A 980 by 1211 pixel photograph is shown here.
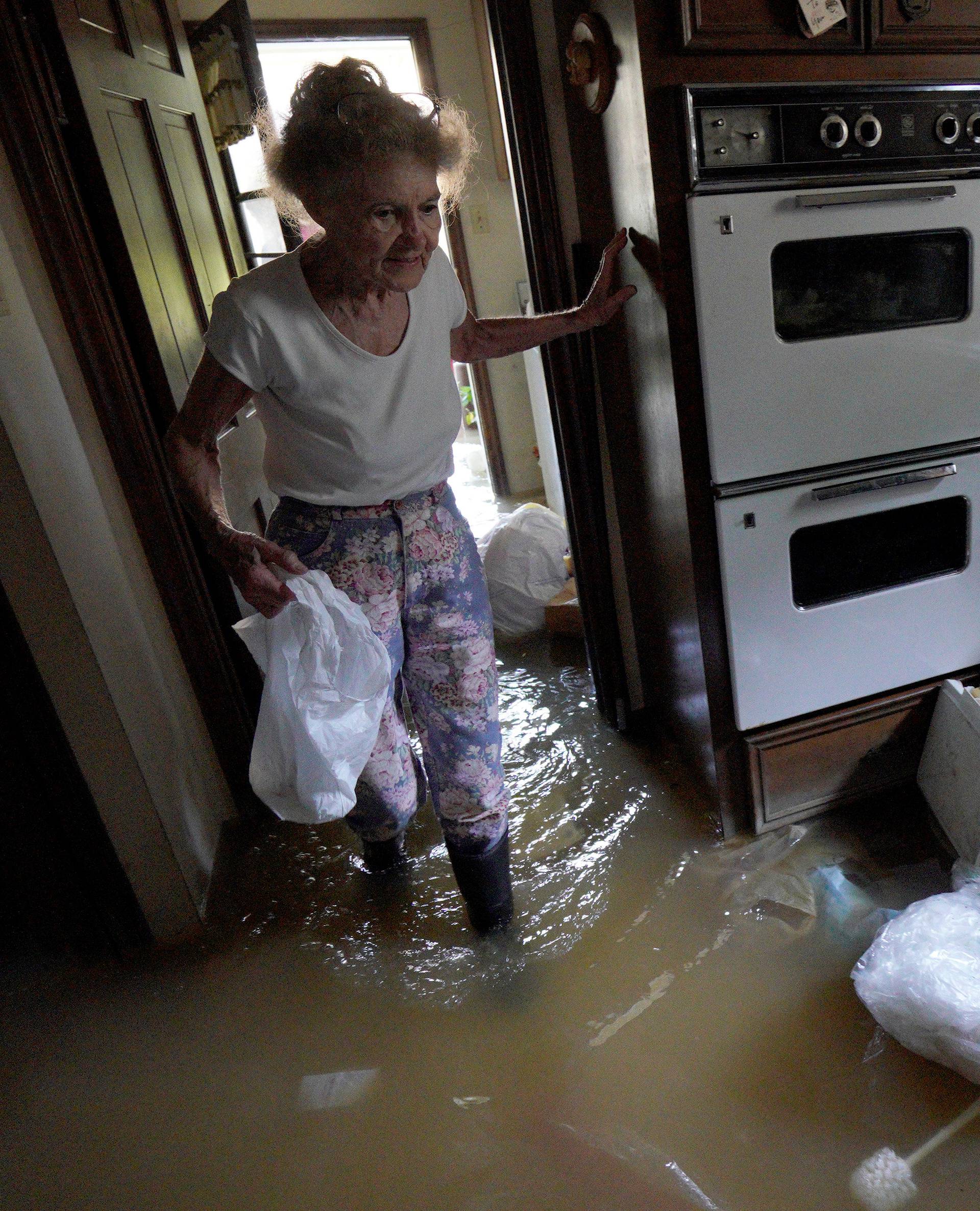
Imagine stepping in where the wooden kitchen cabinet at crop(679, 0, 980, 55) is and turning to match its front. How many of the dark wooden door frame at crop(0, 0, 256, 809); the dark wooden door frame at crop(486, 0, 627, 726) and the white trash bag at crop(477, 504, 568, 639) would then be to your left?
0

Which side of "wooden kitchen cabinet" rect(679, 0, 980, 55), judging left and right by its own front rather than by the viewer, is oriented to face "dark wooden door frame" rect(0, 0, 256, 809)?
right

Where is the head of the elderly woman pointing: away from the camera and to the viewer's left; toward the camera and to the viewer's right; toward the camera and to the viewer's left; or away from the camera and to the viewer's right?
toward the camera and to the viewer's right

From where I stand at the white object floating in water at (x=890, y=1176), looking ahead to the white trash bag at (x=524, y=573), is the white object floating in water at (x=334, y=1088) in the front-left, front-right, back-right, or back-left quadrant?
front-left

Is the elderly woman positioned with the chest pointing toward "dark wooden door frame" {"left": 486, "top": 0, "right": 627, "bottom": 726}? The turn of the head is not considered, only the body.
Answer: no

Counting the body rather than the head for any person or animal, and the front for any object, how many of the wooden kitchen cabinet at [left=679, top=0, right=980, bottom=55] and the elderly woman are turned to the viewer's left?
0

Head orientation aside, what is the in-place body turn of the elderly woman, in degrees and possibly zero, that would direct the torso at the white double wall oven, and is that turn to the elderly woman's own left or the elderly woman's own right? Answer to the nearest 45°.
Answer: approximately 45° to the elderly woman's own left

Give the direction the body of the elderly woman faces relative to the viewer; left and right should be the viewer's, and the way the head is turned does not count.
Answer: facing the viewer and to the right of the viewer

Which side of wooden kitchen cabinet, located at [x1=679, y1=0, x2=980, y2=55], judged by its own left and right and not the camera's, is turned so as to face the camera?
front
